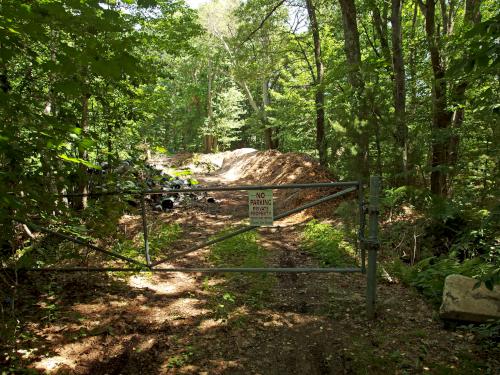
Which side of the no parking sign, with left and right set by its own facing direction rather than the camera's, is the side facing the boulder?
left

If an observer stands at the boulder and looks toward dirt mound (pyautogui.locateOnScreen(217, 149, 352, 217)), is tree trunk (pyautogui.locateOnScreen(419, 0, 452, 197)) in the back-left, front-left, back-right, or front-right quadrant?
front-right

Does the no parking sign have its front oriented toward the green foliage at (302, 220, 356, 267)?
no

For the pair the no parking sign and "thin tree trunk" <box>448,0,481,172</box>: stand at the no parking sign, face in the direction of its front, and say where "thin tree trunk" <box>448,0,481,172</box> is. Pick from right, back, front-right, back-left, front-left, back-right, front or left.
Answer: back-left

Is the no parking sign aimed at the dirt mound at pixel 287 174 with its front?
no

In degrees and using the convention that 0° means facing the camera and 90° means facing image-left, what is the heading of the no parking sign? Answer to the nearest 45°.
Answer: approximately 0°

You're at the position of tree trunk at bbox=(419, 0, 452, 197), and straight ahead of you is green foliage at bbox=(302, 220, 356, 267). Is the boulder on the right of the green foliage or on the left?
left

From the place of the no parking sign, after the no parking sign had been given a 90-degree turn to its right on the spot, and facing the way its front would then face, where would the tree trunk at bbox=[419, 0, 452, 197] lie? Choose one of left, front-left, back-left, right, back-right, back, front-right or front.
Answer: back-right
